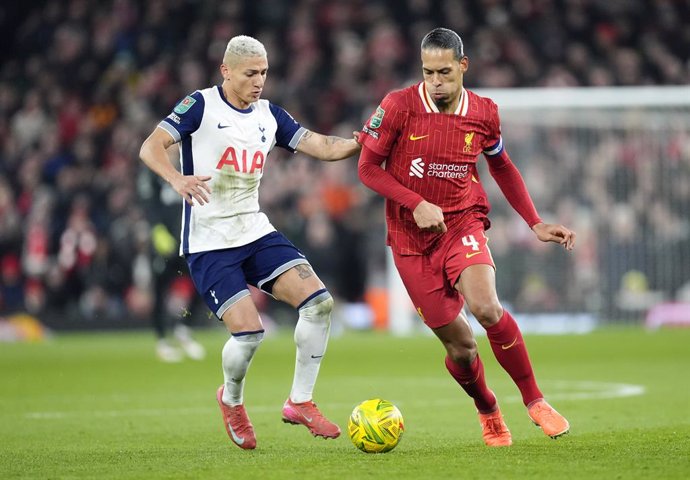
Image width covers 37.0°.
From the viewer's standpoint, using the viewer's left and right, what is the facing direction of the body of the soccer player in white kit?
facing the viewer and to the right of the viewer

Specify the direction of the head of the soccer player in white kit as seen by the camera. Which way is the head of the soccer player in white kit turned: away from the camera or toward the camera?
toward the camera

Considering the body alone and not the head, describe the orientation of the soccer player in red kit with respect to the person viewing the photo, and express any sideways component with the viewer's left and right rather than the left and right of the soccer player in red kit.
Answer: facing the viewer

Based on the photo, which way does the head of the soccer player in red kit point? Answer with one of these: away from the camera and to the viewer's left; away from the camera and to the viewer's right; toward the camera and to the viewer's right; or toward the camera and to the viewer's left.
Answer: toward the camera and to the viewer's left

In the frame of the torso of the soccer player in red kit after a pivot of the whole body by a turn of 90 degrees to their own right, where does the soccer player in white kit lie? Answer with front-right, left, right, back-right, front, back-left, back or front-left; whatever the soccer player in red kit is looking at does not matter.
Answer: front
